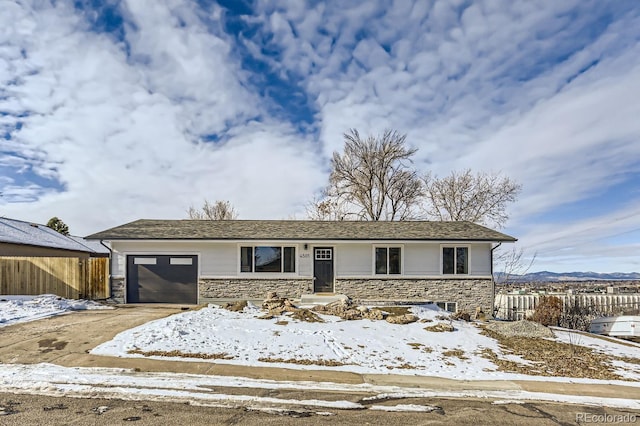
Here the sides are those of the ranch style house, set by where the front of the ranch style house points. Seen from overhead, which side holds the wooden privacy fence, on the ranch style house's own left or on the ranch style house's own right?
on the ranch style house's own right

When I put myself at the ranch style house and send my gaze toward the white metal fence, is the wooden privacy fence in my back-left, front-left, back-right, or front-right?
back-left

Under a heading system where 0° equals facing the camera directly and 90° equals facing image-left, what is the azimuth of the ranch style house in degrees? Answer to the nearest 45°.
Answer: approximately 0°
